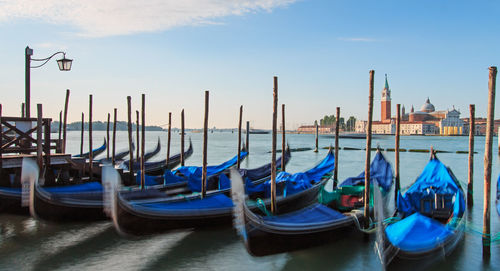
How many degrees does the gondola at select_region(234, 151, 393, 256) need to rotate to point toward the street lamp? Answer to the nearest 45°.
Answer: approximately 45° to its right

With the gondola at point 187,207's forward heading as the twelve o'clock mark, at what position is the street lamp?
The street lamp is roughly at 2 o'clock from the gondola.

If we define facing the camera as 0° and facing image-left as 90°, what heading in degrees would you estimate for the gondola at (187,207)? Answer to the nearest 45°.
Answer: approximately 45°

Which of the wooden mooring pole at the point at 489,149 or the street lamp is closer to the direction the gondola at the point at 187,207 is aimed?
the street lamp

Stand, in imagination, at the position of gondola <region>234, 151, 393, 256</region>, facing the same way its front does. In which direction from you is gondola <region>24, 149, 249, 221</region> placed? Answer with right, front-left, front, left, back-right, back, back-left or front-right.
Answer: front-right

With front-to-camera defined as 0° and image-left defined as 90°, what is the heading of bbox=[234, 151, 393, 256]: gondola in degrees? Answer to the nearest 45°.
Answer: approximately 45°

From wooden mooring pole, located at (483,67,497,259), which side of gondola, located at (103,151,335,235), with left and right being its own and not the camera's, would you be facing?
left
